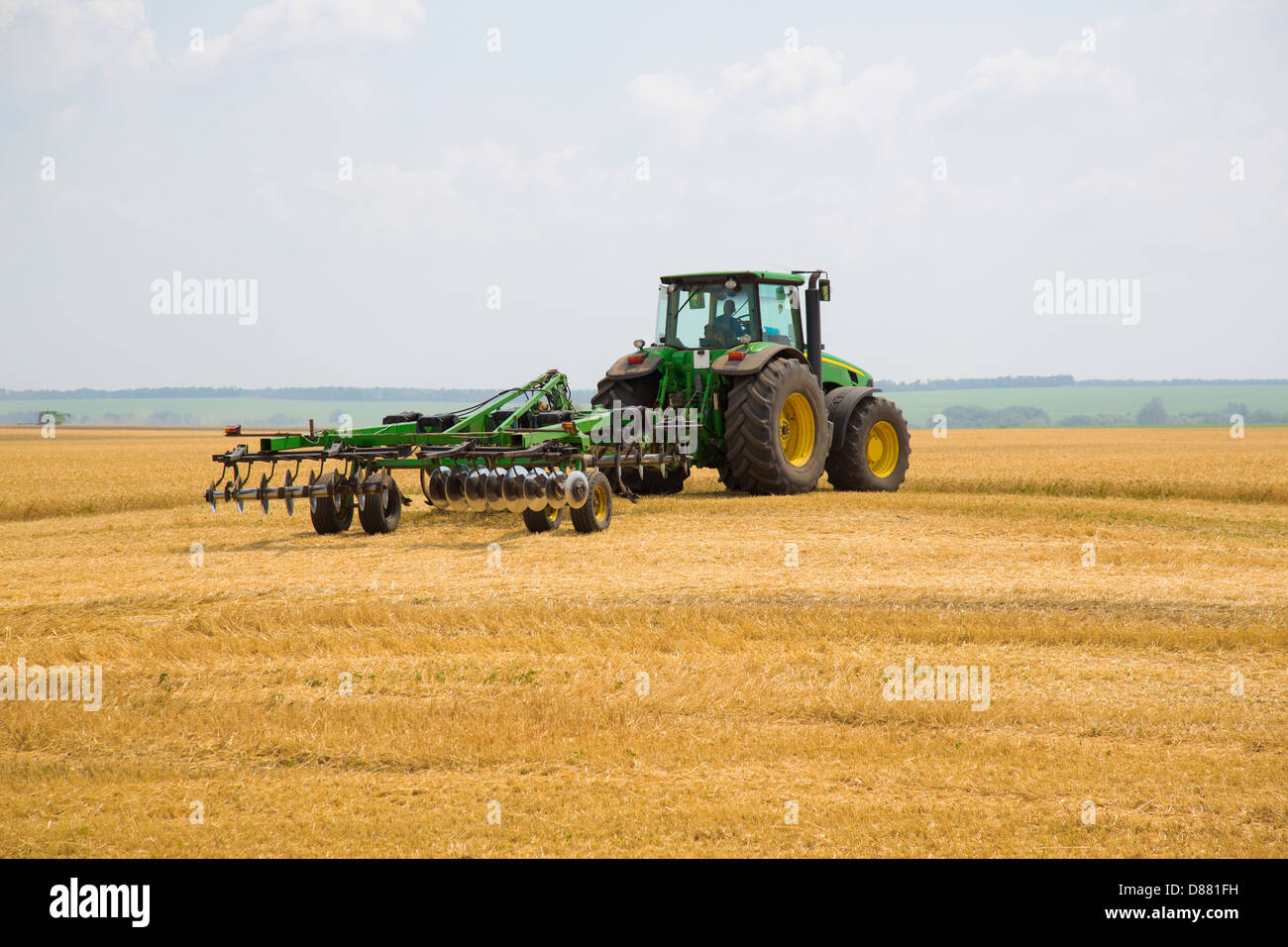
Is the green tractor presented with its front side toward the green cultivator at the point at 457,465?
no

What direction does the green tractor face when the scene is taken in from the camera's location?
facing away from the viewer and to the right of the viewer

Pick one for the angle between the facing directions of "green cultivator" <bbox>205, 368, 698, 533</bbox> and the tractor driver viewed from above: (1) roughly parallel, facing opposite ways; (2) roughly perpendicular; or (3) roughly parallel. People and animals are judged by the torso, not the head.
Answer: roughly parallel

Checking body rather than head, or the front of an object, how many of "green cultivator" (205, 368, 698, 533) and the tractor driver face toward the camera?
0

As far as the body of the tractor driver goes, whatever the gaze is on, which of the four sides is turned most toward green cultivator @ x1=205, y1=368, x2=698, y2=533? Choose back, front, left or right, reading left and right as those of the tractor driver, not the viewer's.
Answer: back

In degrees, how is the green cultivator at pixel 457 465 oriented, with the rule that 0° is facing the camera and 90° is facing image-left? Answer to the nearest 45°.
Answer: approximately 225°

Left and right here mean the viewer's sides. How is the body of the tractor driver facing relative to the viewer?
facing away from the viewer and to the right of the viewer

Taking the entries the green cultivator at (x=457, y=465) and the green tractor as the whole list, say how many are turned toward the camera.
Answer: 0

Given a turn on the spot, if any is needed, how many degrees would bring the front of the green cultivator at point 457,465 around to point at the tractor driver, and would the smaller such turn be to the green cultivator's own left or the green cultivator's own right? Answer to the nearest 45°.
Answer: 0° — it already faces them

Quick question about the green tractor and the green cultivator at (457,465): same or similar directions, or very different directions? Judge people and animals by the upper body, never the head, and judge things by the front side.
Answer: same or similar directions
